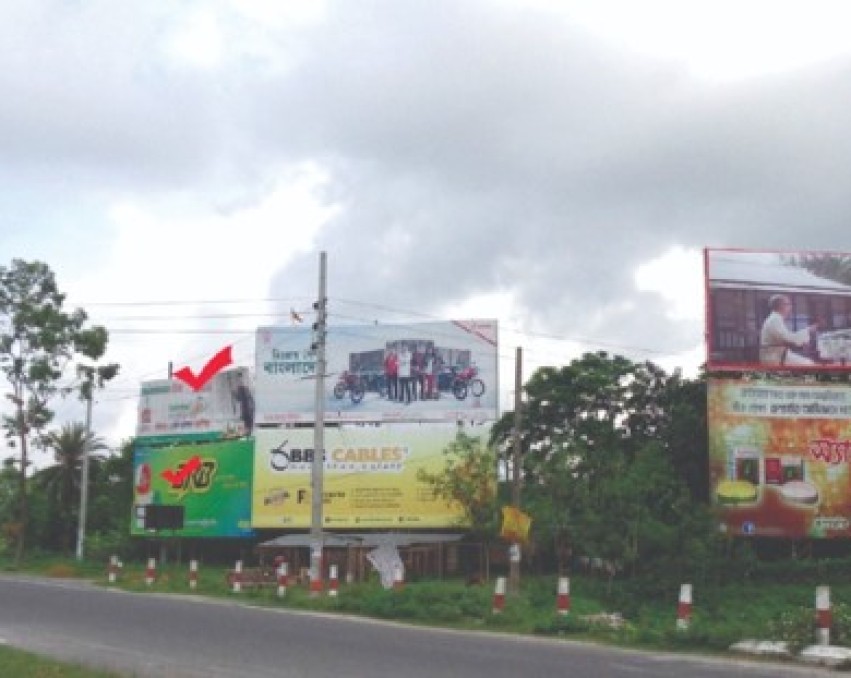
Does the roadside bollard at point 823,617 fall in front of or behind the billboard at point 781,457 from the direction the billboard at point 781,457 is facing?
in front

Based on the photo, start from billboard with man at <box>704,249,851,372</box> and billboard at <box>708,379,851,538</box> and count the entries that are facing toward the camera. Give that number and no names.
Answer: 2

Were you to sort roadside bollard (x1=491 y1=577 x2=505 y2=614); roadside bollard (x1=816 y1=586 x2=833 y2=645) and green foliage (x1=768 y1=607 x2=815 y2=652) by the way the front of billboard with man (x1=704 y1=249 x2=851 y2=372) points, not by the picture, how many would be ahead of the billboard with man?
3

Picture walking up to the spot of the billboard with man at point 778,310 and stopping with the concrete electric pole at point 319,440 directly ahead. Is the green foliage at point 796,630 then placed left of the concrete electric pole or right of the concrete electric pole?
left

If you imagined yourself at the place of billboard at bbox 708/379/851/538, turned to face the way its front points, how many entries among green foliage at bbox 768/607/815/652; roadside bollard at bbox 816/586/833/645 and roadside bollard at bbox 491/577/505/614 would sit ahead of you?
3

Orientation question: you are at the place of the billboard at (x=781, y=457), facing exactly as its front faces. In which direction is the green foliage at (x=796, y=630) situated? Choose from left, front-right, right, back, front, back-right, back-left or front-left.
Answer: front

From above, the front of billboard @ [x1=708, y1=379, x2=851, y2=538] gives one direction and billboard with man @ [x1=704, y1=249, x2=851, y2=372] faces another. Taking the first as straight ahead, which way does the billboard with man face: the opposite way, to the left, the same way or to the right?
the same way

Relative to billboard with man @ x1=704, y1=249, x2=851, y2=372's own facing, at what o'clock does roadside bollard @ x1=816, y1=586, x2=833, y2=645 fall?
The roadside bollard is roughly at 12 o'clock from the billboard with man.

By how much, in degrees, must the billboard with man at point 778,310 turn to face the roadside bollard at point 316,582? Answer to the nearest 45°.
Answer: approximately 45° to its right

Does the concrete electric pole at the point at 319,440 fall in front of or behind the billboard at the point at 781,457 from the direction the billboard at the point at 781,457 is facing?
in front

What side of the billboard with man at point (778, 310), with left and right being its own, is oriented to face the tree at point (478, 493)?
right

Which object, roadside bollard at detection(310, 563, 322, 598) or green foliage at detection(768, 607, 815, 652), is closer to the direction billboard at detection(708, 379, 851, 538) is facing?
the green foliage

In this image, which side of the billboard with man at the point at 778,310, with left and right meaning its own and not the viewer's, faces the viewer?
front

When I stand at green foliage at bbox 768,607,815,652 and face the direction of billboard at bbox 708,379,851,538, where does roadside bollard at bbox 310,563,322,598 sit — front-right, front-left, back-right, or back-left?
front-left

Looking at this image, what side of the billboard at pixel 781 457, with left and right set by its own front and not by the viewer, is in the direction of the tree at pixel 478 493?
right

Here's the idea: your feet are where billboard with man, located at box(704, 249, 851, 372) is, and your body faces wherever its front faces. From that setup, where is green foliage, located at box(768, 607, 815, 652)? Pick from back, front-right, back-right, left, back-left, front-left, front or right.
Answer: front

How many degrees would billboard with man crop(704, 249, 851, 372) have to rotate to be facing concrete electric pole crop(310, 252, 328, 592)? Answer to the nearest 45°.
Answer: approximately 45° to its right

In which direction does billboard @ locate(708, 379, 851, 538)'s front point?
toward the camera
